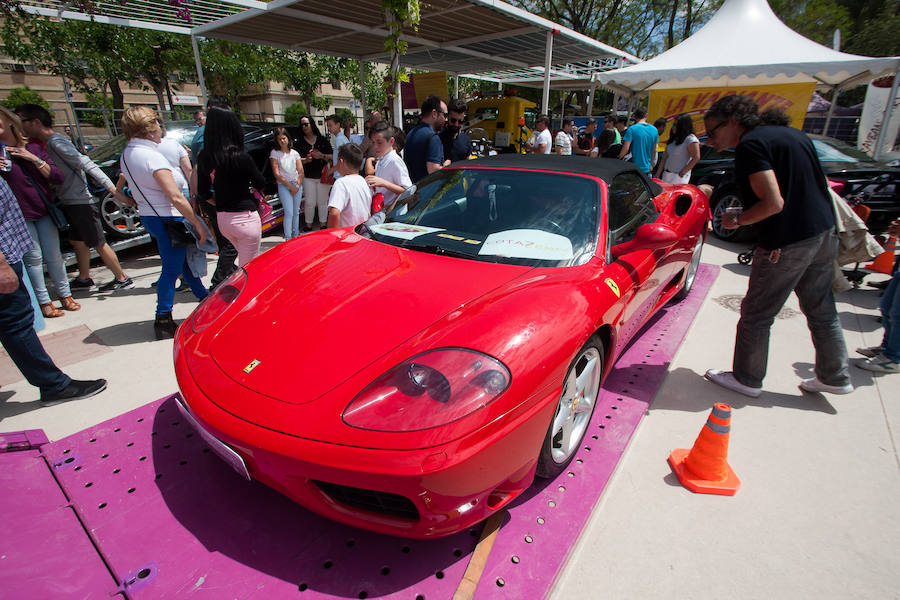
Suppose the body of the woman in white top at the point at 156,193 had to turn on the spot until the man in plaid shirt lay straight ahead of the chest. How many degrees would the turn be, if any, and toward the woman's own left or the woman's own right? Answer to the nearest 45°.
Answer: approximately 180°

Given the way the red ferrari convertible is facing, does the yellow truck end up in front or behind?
behind

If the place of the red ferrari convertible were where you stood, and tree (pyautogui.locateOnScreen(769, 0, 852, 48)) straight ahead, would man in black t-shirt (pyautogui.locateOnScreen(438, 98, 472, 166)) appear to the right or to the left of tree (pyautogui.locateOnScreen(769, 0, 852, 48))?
left

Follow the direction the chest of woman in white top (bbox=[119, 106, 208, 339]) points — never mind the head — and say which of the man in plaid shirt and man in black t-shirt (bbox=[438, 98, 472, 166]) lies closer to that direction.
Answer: the man in black t-shirt

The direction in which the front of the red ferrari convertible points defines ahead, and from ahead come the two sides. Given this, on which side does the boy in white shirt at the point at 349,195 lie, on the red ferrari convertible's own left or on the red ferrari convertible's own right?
on the red ferrari convertible's own right

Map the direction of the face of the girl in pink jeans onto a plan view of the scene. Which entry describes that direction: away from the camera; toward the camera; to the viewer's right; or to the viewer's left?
away from the camera

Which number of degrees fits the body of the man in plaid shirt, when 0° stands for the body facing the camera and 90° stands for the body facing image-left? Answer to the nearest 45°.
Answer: approximately 270°

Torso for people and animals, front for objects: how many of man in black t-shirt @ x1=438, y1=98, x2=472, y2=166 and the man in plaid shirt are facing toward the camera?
1
